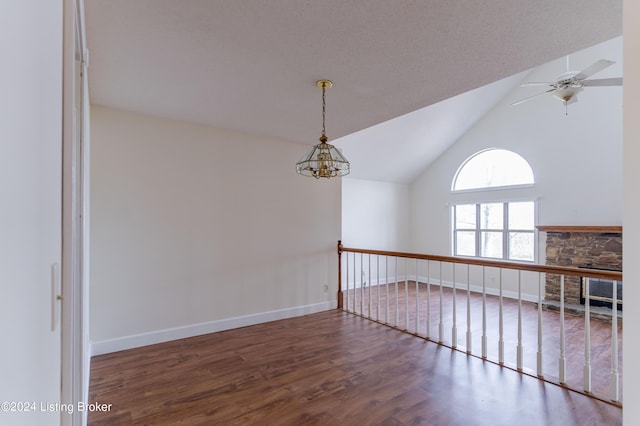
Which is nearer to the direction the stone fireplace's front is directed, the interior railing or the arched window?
the interior railing

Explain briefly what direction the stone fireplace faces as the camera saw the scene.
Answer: facing the viewer

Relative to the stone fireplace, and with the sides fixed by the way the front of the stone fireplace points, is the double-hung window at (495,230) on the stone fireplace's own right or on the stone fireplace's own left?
on the stone fireplace's own right

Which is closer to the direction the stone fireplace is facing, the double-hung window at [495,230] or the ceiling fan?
the ceiling fan

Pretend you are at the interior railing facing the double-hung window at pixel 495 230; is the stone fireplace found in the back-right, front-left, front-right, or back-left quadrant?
front-right

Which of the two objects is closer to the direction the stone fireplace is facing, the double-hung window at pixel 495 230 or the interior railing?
the interior railing

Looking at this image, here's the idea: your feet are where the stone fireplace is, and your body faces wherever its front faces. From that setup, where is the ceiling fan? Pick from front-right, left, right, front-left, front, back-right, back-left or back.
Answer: front

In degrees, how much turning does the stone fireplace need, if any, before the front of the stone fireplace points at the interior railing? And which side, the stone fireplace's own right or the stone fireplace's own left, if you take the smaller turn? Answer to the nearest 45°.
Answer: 0° — it already faces it

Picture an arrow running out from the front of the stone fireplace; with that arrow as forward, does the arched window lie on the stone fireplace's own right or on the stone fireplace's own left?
on the stone fireplace's own right
